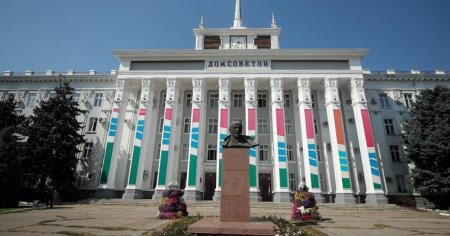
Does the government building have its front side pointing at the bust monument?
yes

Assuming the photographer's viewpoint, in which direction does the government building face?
facing the viewer

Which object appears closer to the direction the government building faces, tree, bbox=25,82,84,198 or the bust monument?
the bust monument

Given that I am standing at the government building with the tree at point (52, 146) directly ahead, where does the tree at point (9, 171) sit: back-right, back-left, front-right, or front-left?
front-left

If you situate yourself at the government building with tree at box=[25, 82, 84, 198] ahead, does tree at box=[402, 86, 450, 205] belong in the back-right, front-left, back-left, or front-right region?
back-left

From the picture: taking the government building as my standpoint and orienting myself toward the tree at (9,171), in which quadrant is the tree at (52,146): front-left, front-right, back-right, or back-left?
front-right

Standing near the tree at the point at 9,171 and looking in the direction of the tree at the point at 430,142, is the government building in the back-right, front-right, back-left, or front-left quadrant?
front-left

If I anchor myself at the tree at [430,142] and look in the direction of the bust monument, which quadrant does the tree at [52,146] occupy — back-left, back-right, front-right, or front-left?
front-right

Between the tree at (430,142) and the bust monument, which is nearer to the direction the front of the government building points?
the bust monument

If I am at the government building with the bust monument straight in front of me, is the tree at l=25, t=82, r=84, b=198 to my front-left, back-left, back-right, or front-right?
front-right

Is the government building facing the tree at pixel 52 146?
no

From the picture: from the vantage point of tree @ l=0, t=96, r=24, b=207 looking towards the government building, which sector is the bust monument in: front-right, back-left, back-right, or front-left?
front-right

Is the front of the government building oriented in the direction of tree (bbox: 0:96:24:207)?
no

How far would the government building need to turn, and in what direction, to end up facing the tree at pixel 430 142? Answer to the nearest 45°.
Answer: approximately 90° to its left

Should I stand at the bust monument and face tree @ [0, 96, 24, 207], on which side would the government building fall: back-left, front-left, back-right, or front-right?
front-right
